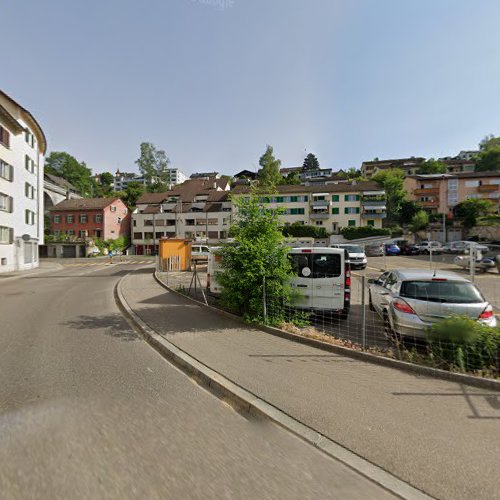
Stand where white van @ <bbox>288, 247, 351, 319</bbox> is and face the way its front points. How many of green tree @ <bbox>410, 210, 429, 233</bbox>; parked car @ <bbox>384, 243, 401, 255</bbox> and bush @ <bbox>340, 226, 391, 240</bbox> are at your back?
0

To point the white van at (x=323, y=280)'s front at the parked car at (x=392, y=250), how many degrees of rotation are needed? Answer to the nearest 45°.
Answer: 0° — it already faces it

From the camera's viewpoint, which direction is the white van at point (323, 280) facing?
away from the camera

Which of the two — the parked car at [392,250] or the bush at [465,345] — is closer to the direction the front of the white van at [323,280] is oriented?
the parked car

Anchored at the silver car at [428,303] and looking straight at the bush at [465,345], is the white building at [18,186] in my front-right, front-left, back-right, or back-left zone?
back-right

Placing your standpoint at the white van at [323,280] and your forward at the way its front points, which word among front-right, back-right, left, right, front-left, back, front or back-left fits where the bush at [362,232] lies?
front

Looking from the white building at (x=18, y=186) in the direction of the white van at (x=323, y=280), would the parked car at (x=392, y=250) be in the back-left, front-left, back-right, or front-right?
front-left

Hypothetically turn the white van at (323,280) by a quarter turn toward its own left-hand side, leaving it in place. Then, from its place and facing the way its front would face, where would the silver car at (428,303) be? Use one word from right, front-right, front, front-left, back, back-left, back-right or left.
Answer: back-left

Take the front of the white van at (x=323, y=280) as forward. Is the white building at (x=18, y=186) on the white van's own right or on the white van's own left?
on the white van's own left

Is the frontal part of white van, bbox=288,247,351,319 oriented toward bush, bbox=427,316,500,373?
no

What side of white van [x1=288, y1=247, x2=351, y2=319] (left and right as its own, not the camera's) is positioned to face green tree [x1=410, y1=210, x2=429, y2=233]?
front

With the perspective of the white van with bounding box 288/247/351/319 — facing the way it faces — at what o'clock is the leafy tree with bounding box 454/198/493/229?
The leafy tree is roughly at 1 o'clock from the white van.

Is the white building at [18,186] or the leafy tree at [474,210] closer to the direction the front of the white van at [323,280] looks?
the leafy tree

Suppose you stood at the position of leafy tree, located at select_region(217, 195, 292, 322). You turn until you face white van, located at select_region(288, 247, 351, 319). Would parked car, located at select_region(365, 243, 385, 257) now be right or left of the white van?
left

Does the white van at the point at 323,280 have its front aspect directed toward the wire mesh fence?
no

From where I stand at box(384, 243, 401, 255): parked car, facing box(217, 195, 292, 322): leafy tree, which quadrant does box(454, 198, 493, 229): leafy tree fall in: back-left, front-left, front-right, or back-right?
back-left

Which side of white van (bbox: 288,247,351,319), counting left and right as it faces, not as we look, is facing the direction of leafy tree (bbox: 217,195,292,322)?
left

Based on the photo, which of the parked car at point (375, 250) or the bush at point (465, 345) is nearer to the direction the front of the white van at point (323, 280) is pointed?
the parked car
